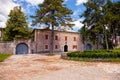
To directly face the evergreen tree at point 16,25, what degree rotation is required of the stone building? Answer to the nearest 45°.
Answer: approximately 90° to its right

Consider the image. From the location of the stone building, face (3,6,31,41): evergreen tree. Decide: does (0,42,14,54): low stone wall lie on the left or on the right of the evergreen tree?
left

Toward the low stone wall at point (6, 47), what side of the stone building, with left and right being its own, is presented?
right

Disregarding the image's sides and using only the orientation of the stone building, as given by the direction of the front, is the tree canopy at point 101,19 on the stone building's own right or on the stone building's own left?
on the stone building's own left

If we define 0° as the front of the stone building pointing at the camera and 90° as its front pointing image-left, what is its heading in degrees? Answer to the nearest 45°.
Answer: approximately 0°
